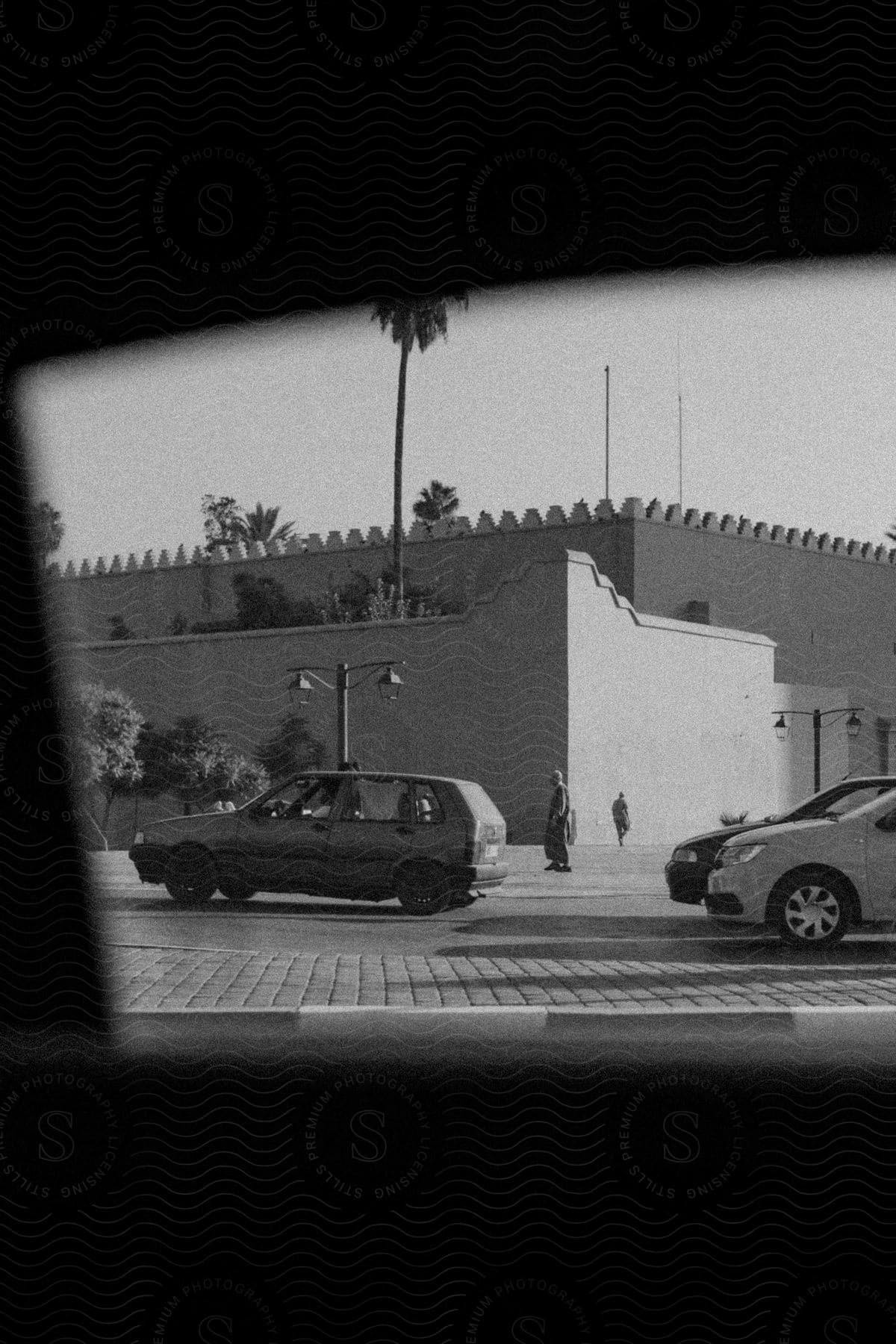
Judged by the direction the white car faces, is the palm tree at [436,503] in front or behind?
in front

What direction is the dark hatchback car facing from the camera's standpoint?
to the viewer's left

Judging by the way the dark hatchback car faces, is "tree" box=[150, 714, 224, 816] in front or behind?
in front

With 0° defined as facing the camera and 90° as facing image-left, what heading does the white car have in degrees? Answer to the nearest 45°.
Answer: approximately 90°

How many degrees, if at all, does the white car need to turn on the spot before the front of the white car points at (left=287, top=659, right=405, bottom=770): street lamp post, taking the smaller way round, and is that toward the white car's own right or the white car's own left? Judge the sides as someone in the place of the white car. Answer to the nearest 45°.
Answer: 0° — it already faces it

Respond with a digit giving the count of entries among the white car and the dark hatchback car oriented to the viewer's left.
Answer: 2

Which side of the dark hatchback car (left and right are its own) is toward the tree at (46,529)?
right

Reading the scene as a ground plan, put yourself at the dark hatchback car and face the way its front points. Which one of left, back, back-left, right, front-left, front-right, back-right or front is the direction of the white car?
back

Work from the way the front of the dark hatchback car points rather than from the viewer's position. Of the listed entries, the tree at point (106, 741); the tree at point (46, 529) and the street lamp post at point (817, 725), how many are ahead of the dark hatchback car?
2
